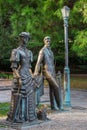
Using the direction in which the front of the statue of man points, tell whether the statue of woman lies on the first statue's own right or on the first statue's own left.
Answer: on the first statue's own right

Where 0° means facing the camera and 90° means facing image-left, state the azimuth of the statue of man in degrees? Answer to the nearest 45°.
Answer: approximately 315°
